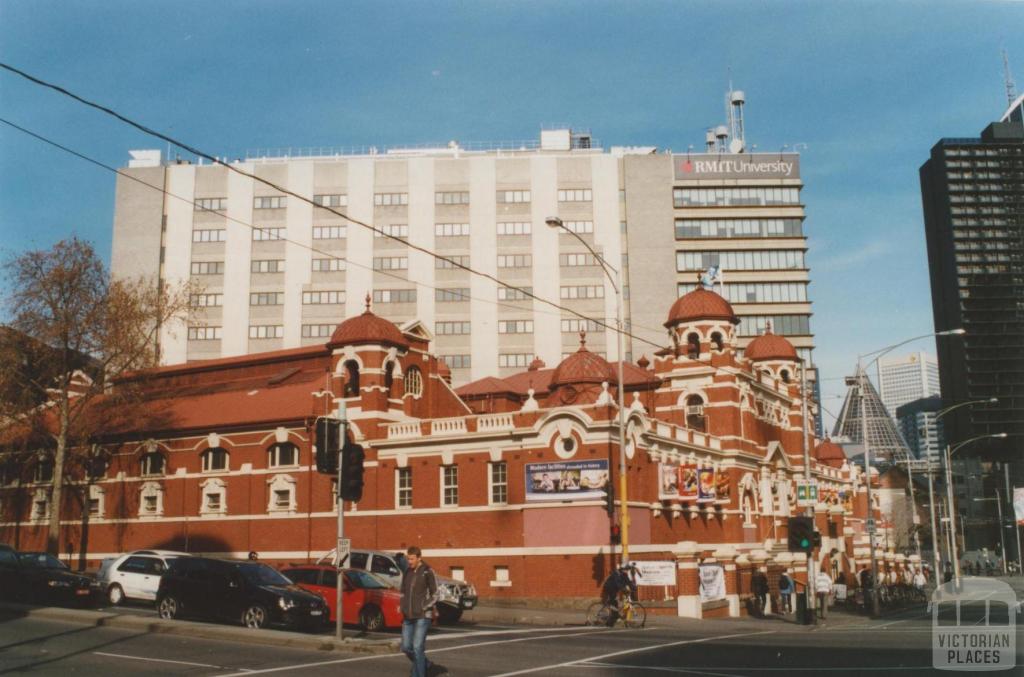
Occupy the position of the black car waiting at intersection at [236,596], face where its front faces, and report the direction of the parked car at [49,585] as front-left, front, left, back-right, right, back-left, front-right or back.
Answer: back

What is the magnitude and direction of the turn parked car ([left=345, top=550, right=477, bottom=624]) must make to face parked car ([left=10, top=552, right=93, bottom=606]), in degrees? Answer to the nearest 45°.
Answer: approximately 135° to its right

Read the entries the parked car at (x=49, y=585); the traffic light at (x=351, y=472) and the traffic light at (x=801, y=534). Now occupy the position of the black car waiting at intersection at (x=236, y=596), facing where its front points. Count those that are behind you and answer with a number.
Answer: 1

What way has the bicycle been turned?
to the viewer's right

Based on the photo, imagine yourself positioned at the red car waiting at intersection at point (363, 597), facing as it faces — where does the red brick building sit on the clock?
The red brick building is roughly at 8 o'clock from the red car waiting at intersection.

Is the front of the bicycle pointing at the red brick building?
no

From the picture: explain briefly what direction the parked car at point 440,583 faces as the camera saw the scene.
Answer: facing the viewer and to the right of the viewer

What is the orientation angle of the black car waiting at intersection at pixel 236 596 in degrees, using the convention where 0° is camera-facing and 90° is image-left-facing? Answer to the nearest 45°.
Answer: approximately 315°

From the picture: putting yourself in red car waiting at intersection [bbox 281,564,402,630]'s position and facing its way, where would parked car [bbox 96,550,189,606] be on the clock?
parked car [bbox 96,550,189,606] is roughly at 6 o'clock from red car waiting at intersection [bbox 281,564,402,630].

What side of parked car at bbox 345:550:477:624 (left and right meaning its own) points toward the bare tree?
back

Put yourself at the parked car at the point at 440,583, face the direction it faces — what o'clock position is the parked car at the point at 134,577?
the parked car at the point at 134,577 is roughly at 5 o'clock from the parked car at the point at 440,583.

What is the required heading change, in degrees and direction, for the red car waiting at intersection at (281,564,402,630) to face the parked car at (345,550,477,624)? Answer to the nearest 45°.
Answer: approximately 90° to its left
